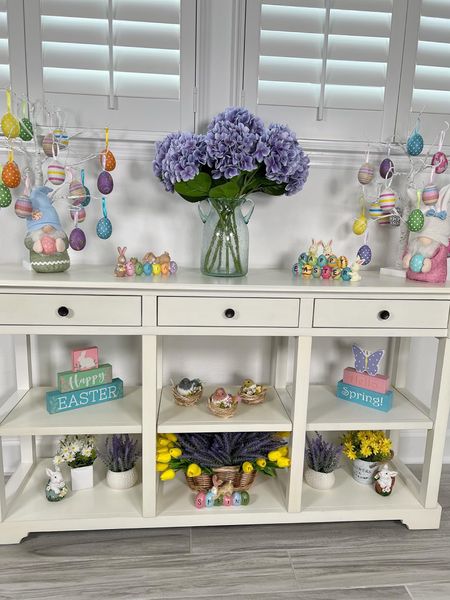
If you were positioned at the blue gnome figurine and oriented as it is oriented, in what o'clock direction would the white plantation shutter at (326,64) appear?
The white plantation shutter is roughly at 9 o'clock from the blue gnome figurine.

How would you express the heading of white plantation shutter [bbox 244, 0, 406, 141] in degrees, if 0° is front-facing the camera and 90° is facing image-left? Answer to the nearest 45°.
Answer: approximately 0°

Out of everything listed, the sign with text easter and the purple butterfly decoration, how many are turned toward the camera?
2

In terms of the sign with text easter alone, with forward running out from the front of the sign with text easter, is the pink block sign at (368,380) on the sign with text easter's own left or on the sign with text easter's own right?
on the sign with text easter's own left

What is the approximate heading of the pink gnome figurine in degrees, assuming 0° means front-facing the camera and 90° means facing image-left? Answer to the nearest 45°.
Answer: approximately 45°
